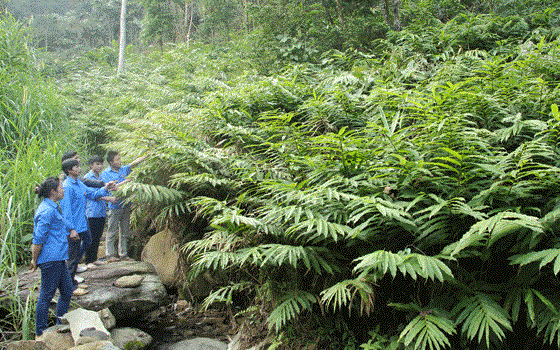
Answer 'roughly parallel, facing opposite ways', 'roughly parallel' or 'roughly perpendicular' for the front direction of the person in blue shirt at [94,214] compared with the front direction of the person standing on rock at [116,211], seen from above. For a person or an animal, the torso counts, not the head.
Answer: roughly parallel

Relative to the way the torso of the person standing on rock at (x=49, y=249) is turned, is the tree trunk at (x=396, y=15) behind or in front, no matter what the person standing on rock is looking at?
in front

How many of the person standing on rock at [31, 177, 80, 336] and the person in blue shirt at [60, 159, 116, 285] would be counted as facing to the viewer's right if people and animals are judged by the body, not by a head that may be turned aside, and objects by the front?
2

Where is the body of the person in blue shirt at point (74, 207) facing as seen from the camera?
to the viewer's right

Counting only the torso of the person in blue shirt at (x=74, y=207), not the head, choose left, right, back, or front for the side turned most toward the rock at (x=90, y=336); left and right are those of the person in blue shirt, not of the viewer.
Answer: right

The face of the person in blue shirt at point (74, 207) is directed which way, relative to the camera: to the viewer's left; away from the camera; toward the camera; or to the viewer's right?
to the viewer's right

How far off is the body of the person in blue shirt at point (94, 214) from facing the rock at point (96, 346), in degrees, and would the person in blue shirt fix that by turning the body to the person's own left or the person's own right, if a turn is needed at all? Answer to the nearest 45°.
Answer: approximately 45° to the person's own right

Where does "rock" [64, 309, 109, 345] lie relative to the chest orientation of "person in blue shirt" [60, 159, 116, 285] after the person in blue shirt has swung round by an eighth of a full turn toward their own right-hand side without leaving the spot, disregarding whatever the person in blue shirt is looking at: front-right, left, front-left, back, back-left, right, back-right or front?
front-right

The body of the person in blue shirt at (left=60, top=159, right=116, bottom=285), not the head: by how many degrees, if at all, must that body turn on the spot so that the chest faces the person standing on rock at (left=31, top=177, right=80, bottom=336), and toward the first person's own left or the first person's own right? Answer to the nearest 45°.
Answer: approximately 90° to the first person's own right

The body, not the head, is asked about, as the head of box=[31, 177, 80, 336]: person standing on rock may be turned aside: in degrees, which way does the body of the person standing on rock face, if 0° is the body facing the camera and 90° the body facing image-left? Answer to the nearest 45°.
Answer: approximately 270°

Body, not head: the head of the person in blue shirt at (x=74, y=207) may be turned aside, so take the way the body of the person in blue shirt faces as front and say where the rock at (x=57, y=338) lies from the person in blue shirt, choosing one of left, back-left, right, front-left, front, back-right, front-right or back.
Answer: right
